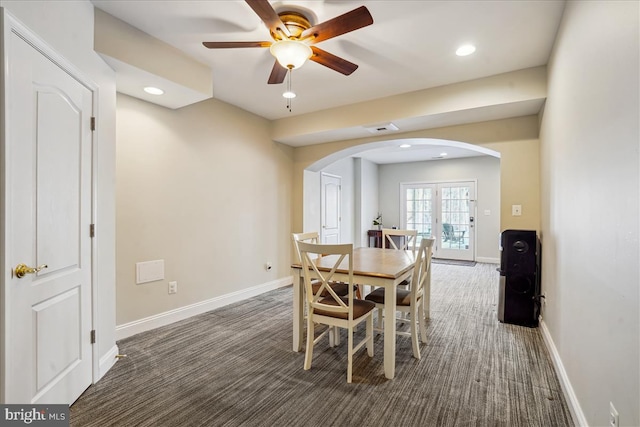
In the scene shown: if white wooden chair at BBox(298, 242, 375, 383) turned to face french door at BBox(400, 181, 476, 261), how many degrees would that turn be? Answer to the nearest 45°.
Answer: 0° — it already faces it

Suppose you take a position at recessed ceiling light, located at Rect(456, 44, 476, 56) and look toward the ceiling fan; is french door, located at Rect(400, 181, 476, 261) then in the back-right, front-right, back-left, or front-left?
back-right

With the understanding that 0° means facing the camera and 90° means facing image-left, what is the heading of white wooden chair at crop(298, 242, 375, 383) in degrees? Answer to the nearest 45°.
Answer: approximately 225°

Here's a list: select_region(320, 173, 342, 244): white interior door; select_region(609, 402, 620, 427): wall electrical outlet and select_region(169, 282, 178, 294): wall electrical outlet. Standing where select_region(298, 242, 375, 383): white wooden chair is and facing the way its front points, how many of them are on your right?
1

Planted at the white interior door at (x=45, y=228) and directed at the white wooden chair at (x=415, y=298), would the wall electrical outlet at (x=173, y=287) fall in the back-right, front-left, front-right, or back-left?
front-left

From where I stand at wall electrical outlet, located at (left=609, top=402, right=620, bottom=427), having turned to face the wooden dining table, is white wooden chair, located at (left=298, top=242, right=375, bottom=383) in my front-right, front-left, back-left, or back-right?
front-left

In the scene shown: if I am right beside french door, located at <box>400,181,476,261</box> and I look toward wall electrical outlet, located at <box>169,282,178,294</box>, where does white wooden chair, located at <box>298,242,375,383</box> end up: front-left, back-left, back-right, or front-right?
front-left

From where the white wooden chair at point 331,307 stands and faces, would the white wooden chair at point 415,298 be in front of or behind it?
in front

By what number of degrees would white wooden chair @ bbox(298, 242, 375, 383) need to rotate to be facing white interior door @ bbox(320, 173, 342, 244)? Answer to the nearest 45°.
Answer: approximately 45° to its left

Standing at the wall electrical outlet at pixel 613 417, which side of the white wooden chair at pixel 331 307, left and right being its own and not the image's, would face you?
right
